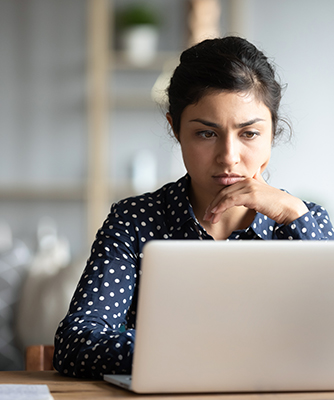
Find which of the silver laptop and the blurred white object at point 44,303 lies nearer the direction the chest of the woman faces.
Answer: the silver laptop

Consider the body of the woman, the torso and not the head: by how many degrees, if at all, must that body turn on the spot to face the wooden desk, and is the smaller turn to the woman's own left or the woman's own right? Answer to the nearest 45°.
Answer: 0° — they already face it

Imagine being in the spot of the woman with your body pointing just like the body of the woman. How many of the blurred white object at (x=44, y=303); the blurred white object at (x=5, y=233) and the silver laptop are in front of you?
1

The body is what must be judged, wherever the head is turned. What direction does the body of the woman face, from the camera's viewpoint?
toward the camera

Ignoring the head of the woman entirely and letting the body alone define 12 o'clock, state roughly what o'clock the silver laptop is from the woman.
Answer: The silver laptop is roughly at 12 o'clock from the woman.

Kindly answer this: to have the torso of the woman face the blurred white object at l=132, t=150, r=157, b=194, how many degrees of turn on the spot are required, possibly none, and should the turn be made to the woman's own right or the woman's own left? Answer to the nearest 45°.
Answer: approximately 180°

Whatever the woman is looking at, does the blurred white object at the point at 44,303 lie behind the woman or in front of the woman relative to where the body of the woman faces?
behind

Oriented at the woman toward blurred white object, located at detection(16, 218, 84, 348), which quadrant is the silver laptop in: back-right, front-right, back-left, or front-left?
back-left

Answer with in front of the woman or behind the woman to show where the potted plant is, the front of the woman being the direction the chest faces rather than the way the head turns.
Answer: behind

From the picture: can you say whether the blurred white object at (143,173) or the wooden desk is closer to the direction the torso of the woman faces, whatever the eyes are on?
the wooden desk

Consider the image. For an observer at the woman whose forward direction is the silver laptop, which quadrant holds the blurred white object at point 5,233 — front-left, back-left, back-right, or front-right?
back-right

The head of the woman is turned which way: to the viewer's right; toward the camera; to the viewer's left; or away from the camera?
toward the camera
